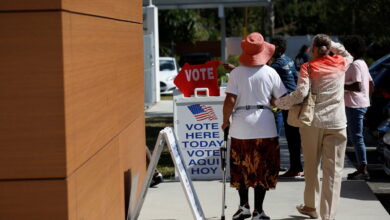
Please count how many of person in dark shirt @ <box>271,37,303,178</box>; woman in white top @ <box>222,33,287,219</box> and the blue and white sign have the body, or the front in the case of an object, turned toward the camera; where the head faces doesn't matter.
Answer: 1

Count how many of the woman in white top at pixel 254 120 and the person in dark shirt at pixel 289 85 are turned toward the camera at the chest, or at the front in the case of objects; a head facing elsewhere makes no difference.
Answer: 0

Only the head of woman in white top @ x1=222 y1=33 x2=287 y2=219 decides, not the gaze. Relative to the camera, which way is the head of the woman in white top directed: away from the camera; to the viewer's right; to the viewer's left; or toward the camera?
away from the camera

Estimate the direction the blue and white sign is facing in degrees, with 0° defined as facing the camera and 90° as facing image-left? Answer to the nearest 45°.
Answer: approximately 0°

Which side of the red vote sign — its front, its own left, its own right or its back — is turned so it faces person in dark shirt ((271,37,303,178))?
left

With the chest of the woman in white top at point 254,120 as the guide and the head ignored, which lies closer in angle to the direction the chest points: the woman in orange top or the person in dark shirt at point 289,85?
the person in dark shirt

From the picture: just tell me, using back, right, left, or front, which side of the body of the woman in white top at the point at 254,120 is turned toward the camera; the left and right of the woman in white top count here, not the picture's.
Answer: back

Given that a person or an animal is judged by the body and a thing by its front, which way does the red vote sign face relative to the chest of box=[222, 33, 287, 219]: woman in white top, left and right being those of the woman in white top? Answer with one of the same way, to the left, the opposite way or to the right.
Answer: the opposite way

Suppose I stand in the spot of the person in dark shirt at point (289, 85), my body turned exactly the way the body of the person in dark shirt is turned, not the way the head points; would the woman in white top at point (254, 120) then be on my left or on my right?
on my left

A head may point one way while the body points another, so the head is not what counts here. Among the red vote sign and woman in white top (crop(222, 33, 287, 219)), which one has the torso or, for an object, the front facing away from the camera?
the woman in white top
